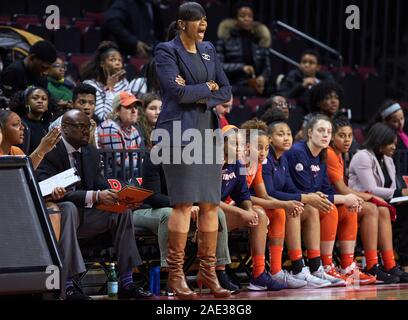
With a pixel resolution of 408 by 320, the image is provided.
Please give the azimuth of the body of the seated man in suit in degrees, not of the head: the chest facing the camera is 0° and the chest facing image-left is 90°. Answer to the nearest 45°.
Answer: approximately 315°

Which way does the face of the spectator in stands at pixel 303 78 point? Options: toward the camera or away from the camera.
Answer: toward the camera

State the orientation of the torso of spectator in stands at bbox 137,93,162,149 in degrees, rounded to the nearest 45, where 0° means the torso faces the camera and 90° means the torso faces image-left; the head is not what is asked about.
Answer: approximately 315°

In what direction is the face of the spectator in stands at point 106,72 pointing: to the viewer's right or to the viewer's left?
to the viewer's right

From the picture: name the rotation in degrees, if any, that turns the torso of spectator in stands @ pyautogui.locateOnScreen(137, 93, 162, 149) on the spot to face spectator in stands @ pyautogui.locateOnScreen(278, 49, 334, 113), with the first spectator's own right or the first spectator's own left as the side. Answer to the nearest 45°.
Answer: approximately 90° to the first spectator's own left

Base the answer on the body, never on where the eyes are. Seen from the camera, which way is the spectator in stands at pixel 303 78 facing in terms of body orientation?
toward the camera

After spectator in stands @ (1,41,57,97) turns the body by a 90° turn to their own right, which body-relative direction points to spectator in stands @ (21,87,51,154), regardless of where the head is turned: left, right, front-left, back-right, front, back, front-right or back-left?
front-left
